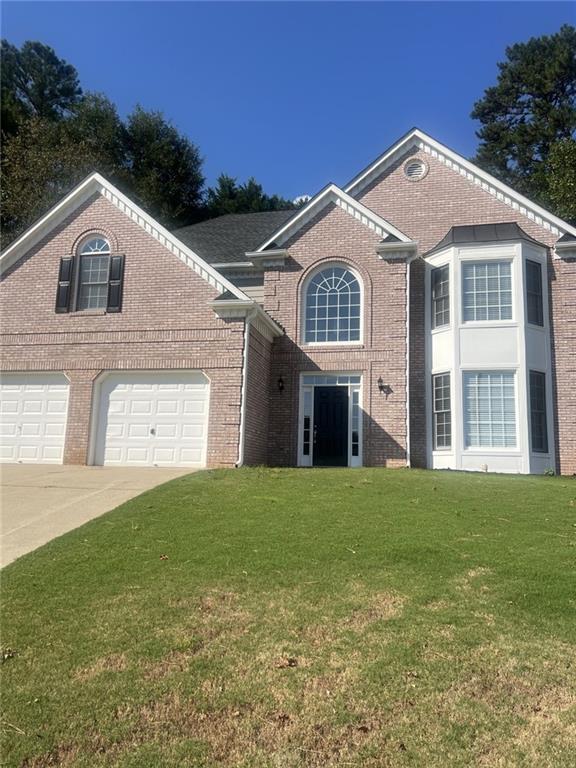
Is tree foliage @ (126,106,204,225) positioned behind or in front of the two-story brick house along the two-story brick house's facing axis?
behind

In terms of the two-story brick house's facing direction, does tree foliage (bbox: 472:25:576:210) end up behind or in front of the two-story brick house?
behind

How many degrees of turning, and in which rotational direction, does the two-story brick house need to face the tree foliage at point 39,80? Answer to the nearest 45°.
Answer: approximately 135° to its right

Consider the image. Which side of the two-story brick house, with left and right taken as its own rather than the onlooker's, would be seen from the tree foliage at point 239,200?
back

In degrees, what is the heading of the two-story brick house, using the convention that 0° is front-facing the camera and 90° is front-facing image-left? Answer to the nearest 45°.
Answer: approximately 0°

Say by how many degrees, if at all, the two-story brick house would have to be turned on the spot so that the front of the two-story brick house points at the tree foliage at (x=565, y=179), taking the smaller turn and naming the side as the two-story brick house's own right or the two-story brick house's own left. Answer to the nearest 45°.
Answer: approximately 135° to the two-story brick house's own left
